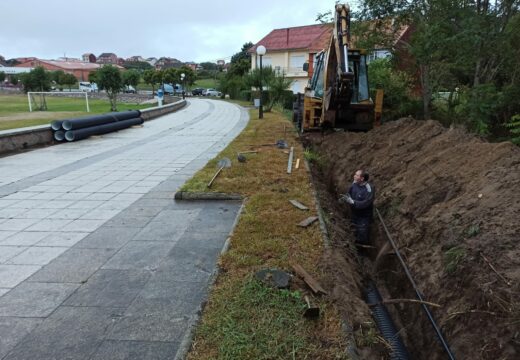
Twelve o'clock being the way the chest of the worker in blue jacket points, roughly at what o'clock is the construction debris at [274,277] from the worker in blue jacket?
The construction debris is roughly at 11 o'clock from the worker in blue jacket.

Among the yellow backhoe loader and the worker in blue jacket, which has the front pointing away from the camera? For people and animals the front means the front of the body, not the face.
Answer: the yellow backhoe loader

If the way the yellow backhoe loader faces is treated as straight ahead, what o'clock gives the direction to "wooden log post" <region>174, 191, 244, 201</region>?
The wooden log post is roughly at 7 o'clock from the yellow backhoe loader.

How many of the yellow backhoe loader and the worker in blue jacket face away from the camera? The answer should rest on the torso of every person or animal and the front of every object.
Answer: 1

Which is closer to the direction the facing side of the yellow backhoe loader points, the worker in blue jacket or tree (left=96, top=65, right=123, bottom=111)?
the tree

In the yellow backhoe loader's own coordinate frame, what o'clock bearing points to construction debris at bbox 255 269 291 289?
The construction debris is roughly at 6 o'clock from the yellow backhoe loader.

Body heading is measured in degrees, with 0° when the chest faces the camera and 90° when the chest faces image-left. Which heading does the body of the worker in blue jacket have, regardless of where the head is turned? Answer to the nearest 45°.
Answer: approximately 45°

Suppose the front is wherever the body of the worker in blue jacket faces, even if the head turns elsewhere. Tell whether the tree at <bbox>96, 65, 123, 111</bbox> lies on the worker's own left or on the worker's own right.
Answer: on the worker's own right

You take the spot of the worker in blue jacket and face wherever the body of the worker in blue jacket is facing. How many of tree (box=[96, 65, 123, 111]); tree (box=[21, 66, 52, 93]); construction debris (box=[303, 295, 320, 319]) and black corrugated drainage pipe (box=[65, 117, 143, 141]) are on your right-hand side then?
3

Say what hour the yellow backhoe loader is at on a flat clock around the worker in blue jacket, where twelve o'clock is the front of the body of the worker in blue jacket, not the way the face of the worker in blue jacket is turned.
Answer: The yellow backhoe loader is roughly at 4 o'clock from the worker in blue jacket.

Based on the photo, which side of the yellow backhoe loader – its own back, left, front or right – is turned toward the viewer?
back

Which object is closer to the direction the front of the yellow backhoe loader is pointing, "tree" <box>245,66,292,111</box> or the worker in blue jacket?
the tree

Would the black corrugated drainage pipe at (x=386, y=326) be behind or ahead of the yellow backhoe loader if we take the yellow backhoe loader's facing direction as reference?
behind

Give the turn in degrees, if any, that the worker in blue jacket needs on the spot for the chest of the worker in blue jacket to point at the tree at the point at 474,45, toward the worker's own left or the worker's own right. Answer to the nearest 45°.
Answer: approximately 135° to the worker's own right

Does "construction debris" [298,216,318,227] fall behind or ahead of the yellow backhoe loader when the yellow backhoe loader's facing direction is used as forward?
behind
